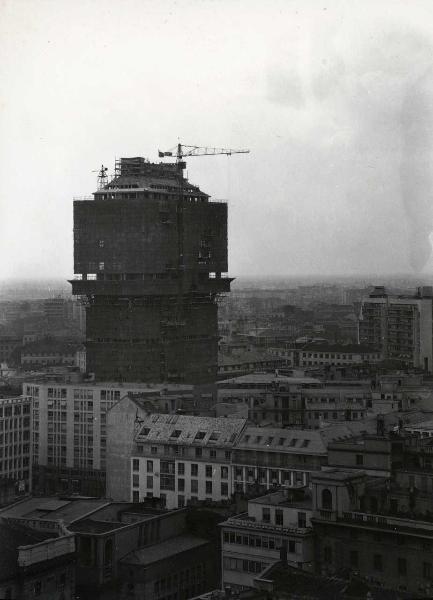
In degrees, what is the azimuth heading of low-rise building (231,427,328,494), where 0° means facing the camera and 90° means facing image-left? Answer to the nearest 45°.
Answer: approximately 0°

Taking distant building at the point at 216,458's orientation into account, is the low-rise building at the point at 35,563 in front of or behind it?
in front

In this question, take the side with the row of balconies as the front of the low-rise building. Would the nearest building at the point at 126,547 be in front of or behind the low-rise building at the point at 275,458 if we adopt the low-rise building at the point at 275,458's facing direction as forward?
in front

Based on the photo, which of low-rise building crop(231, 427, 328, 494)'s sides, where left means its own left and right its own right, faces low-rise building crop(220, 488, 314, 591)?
front

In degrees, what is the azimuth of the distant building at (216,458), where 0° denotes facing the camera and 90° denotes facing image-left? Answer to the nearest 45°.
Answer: approximately 0°
